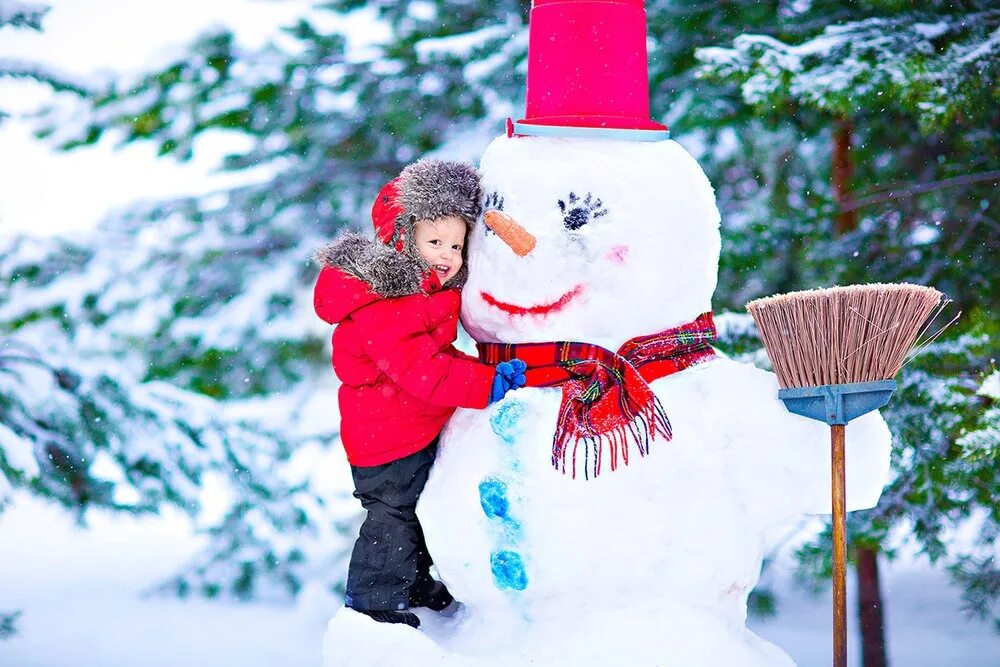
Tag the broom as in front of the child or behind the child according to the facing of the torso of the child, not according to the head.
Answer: in front

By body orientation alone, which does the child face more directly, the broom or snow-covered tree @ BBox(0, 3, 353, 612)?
the broom

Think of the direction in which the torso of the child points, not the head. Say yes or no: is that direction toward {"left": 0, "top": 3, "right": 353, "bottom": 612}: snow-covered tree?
no

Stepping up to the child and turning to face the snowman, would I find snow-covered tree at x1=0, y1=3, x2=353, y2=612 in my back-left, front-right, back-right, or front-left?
back-left

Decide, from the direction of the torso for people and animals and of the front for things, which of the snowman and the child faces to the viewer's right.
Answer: the child

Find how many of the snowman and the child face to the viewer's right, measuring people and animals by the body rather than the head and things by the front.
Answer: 1

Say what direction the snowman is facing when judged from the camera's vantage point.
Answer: facing the viewer and to the left of the viewer

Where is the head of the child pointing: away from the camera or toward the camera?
toward the camera

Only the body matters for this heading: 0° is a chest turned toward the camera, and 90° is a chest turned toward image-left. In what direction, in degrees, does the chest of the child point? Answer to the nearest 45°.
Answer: approximately 270°

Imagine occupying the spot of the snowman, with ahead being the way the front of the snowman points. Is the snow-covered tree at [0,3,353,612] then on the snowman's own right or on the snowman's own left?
on the snowman's own right
